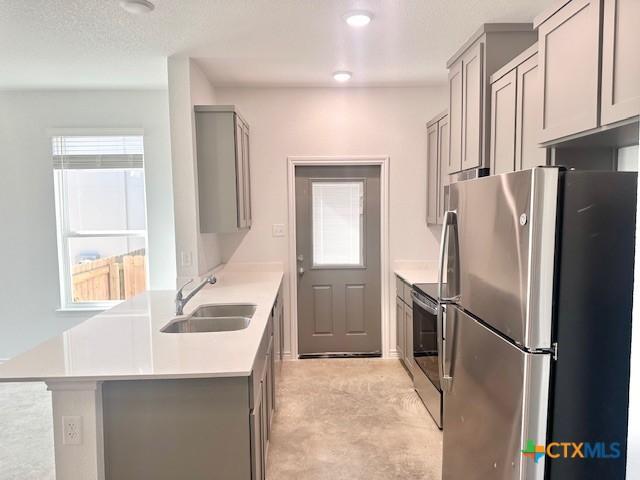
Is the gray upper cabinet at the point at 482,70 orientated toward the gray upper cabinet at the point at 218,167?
yes

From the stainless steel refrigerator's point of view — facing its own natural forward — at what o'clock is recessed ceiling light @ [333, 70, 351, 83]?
The recessed ceiling light is roughly at 3 o'clock from the stainless steel refrigerator.

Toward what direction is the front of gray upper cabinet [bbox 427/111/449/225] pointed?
to the viewer's left

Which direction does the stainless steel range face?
to the viewer's left

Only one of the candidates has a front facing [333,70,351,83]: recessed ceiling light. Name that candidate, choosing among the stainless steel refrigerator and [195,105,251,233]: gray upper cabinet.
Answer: the gray upper cabinet

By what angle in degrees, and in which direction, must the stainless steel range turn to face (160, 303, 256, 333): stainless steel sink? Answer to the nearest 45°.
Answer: approximately 45° to its left

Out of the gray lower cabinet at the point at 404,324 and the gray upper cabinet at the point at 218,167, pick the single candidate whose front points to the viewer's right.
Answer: the gray upper cabinet

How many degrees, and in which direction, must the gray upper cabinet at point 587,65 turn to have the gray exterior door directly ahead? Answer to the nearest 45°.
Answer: approximately 90° to its right

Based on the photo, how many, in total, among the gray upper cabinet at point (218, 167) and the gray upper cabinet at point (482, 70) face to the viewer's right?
1

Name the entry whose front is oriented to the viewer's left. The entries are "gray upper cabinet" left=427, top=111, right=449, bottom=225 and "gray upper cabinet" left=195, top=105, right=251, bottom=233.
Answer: "gray upper cabinet" left=427, top=111, right=449, bottom=225

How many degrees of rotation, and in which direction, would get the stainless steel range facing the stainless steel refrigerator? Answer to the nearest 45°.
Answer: approximately 90° to its left
